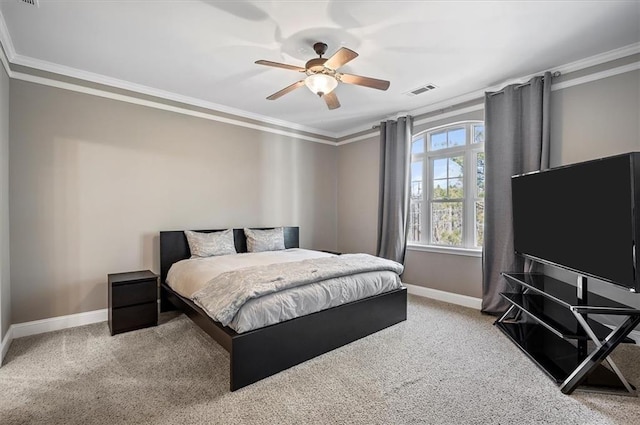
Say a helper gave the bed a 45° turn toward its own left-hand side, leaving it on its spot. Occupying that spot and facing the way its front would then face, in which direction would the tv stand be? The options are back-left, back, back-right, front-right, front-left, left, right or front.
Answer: front

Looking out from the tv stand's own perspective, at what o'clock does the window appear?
The window is roughly at 3 o'clock from the tv stand.

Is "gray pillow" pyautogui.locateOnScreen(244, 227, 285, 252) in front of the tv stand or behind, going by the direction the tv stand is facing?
in front

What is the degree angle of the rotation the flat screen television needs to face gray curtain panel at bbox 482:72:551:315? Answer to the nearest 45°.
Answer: approximately 90° to its right

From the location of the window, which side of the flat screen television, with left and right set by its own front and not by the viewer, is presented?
right

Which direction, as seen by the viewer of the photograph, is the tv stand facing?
facing the viewer and to the left of the viewer

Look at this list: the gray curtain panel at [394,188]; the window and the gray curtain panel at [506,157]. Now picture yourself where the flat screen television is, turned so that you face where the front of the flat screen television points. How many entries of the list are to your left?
0

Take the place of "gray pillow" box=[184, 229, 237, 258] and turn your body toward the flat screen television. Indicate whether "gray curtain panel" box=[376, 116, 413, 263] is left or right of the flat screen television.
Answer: left

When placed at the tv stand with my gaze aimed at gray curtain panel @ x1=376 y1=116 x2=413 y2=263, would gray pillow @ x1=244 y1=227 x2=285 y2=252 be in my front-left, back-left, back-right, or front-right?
front-left

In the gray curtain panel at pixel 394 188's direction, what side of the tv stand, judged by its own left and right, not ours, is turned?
right

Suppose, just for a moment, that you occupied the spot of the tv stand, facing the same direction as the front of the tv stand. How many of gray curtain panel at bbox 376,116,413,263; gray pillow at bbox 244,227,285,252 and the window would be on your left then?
0

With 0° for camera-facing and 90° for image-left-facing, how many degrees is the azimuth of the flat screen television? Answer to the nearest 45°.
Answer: approximately 45°
